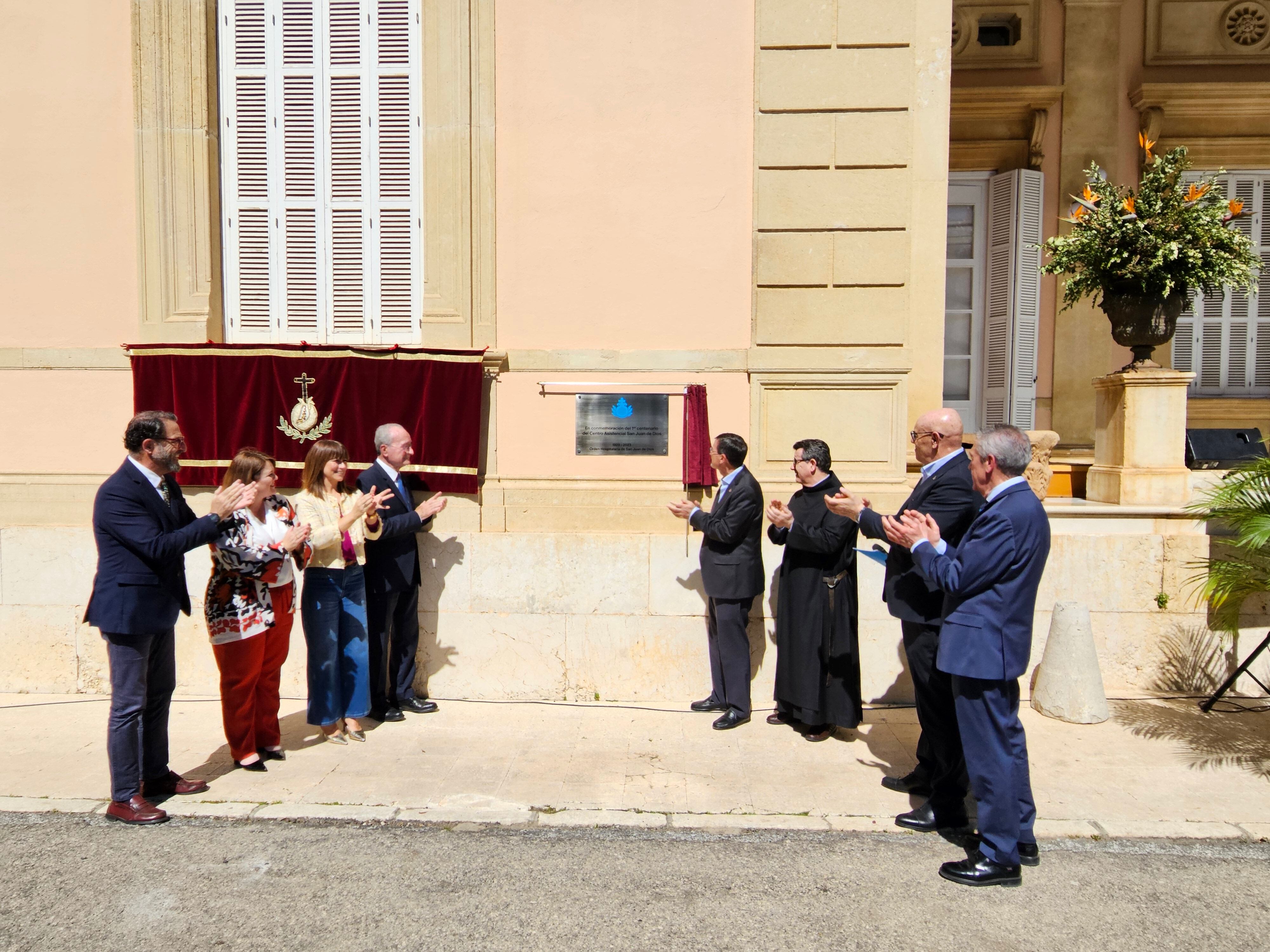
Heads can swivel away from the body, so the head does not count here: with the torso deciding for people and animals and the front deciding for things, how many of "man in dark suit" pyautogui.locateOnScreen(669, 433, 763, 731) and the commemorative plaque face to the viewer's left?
1

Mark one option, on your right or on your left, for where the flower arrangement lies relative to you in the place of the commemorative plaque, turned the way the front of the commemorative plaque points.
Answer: on your left

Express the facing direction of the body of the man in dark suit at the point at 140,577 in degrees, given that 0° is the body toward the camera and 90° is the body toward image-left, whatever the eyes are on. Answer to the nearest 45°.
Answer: approximately 270°

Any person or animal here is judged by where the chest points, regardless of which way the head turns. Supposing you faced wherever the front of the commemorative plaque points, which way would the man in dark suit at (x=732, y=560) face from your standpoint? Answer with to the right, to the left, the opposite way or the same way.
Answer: to the right

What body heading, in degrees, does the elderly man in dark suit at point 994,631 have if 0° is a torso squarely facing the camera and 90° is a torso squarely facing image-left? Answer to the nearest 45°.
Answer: approximately 90°

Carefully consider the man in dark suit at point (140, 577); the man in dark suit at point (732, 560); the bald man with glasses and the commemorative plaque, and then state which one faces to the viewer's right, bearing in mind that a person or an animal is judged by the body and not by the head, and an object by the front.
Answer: the man in dark suit at point (140, 577)

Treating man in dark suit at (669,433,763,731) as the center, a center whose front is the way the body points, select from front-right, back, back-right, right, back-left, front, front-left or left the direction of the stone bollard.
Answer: back

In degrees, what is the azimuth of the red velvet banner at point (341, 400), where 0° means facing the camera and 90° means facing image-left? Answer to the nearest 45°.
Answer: approximately 0°

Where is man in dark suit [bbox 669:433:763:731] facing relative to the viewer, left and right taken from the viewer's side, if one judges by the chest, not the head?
facing to the left of the viewer

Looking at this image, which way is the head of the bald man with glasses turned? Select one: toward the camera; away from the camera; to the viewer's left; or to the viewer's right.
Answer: to the viewer's left

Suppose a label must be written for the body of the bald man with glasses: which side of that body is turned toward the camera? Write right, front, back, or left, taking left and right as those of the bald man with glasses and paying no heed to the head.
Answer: left
